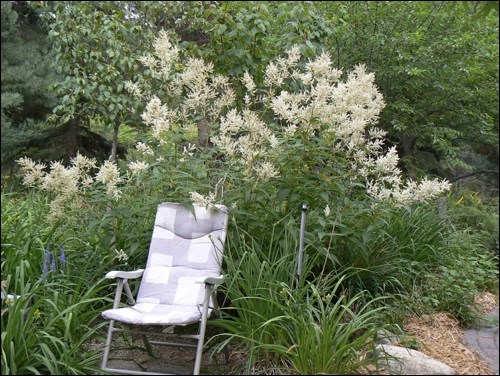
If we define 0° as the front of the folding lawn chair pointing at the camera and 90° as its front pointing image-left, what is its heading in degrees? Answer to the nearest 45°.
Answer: approximately 45°

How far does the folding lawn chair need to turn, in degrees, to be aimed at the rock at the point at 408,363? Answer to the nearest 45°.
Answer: approximately 90° to its left

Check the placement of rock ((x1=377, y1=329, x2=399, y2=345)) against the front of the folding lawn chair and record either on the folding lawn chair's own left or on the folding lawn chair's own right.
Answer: on the folding lawn chair's own left
